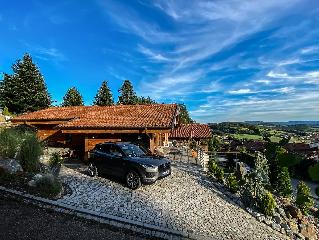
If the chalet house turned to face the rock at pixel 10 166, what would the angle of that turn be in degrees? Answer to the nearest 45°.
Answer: approximately 45° to its right

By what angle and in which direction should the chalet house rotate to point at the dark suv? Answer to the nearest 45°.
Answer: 0° — it already faces it

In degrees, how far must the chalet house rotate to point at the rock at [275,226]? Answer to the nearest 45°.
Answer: approximately 45° to its left

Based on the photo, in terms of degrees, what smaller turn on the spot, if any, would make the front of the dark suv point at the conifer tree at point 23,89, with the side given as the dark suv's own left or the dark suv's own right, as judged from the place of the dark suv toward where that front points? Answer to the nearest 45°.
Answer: approximately 180°

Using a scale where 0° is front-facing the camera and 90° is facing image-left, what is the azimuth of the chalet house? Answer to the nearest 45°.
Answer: approximately 0°

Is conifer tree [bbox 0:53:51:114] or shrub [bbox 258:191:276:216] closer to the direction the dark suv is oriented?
the shrub

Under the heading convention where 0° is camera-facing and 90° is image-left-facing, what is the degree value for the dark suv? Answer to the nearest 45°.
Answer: approximately 315°
